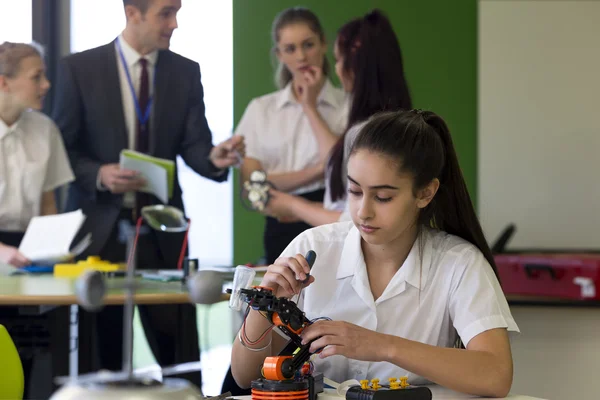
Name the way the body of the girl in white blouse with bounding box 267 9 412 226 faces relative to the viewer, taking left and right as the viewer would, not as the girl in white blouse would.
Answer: facing away from the viewer and to the left of the viewer

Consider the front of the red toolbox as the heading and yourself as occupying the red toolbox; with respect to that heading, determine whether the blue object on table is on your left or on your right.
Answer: on your right

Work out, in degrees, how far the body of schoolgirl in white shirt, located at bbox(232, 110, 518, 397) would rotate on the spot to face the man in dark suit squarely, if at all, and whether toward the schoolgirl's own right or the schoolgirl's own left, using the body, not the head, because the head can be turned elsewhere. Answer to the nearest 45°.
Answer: approximately 90° to the schoolgirl's own right

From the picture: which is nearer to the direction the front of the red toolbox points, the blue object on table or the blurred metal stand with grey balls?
the blurred metal stand with grey balls

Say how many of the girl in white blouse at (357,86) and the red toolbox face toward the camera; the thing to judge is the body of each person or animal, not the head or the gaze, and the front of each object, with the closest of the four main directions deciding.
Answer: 1

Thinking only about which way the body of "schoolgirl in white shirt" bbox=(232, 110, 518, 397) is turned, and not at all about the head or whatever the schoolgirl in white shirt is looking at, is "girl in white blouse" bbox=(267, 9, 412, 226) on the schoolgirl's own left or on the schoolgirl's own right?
on the schoolgirl's own right
